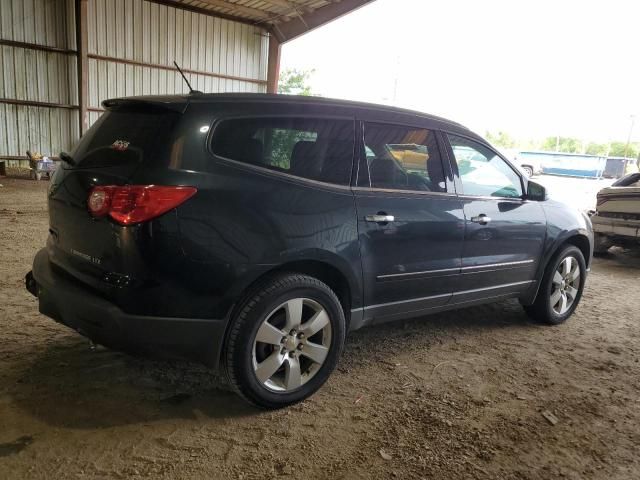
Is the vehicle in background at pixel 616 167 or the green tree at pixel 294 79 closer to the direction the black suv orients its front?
the vehicle in background

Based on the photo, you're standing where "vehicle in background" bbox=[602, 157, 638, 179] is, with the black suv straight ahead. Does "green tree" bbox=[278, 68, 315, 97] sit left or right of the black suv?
right

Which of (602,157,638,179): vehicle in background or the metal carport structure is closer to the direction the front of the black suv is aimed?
the vehicle in background

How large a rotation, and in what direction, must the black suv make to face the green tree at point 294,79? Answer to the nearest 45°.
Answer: approximately 45° to its left

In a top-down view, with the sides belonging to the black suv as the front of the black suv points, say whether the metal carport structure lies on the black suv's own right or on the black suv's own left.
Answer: on the black suv's own left

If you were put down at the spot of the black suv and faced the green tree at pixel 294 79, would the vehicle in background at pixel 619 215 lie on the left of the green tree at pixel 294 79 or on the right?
right

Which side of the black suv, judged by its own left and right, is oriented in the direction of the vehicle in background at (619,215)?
front

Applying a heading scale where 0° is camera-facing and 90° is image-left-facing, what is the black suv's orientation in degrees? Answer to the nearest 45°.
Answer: approximately 225°

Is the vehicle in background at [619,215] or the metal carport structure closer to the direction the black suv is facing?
the vehicle in background

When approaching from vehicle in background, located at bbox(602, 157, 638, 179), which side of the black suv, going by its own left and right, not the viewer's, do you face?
front
